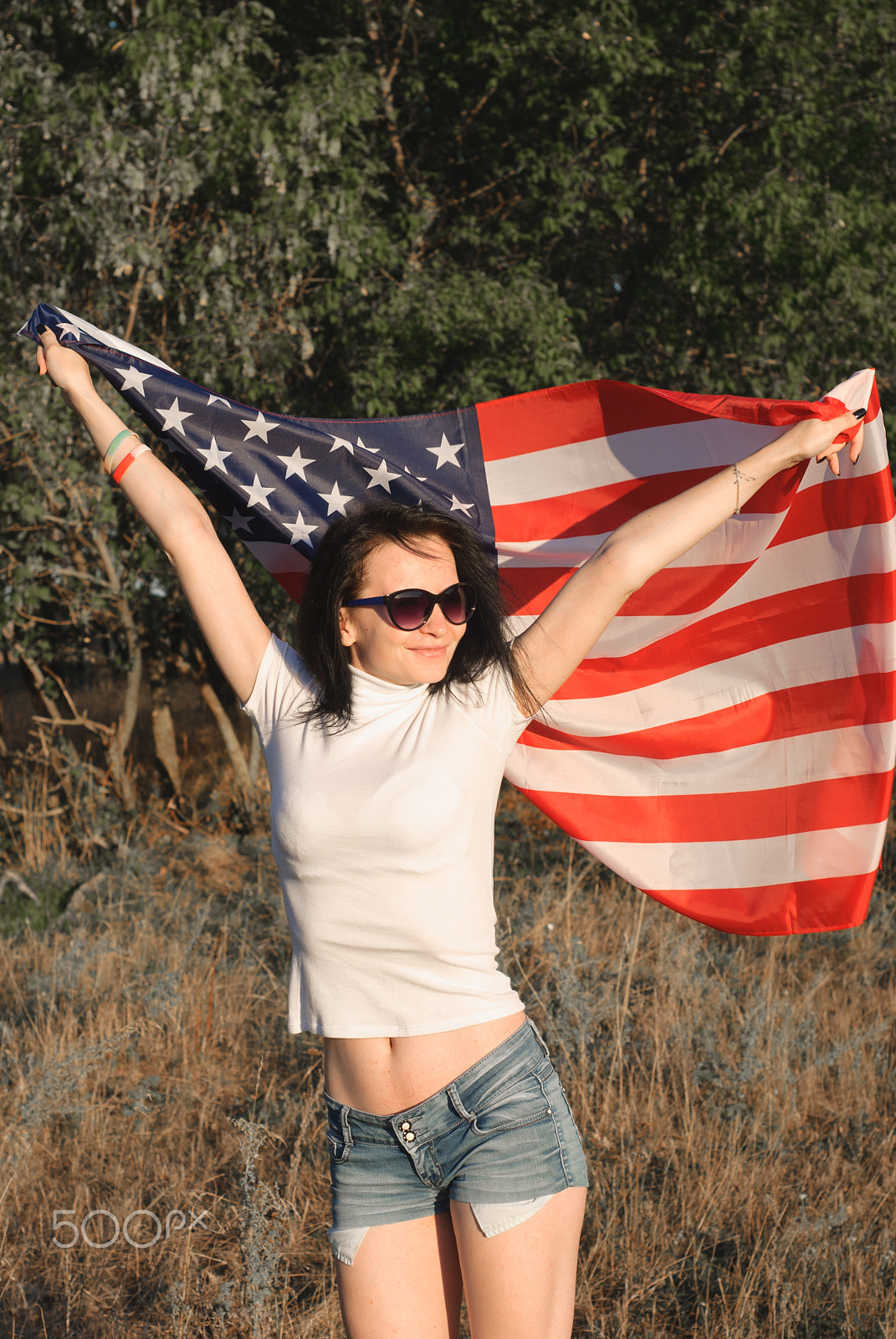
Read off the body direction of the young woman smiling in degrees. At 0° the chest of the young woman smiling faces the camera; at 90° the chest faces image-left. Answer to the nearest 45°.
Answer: approximately 0°
